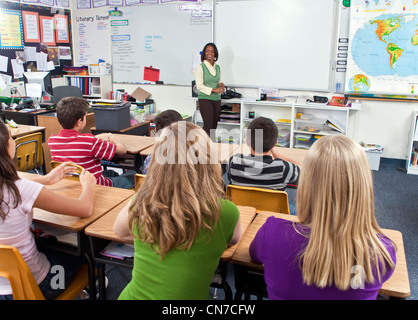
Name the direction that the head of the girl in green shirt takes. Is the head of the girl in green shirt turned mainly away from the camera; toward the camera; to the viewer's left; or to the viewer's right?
away from the camera

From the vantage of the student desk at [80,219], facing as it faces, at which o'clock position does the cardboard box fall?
The cardboard box is roughly at 5 o'clock from the student desk.

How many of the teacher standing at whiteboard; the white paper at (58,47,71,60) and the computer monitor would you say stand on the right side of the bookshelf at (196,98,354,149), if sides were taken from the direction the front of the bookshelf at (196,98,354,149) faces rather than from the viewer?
3

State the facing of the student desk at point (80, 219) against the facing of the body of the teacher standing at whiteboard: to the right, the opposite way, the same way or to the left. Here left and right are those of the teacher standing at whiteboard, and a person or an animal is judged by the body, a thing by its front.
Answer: to the right

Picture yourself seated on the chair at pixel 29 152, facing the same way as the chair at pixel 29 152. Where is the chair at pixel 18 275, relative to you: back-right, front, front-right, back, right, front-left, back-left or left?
back-left

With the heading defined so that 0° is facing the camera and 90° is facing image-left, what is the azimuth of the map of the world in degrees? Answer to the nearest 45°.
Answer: approximately 0°

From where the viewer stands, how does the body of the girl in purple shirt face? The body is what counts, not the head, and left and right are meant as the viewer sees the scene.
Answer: facing away from the viewer

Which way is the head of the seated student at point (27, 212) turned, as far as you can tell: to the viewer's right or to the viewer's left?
to the viewer's right

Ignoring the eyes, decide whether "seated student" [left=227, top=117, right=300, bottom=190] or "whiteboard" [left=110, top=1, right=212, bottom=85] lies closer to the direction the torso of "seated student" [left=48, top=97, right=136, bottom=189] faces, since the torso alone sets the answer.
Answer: the whiteboard

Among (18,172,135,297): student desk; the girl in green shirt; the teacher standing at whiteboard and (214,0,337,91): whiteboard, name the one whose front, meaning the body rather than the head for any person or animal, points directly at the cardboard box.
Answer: the girl in green shirt
